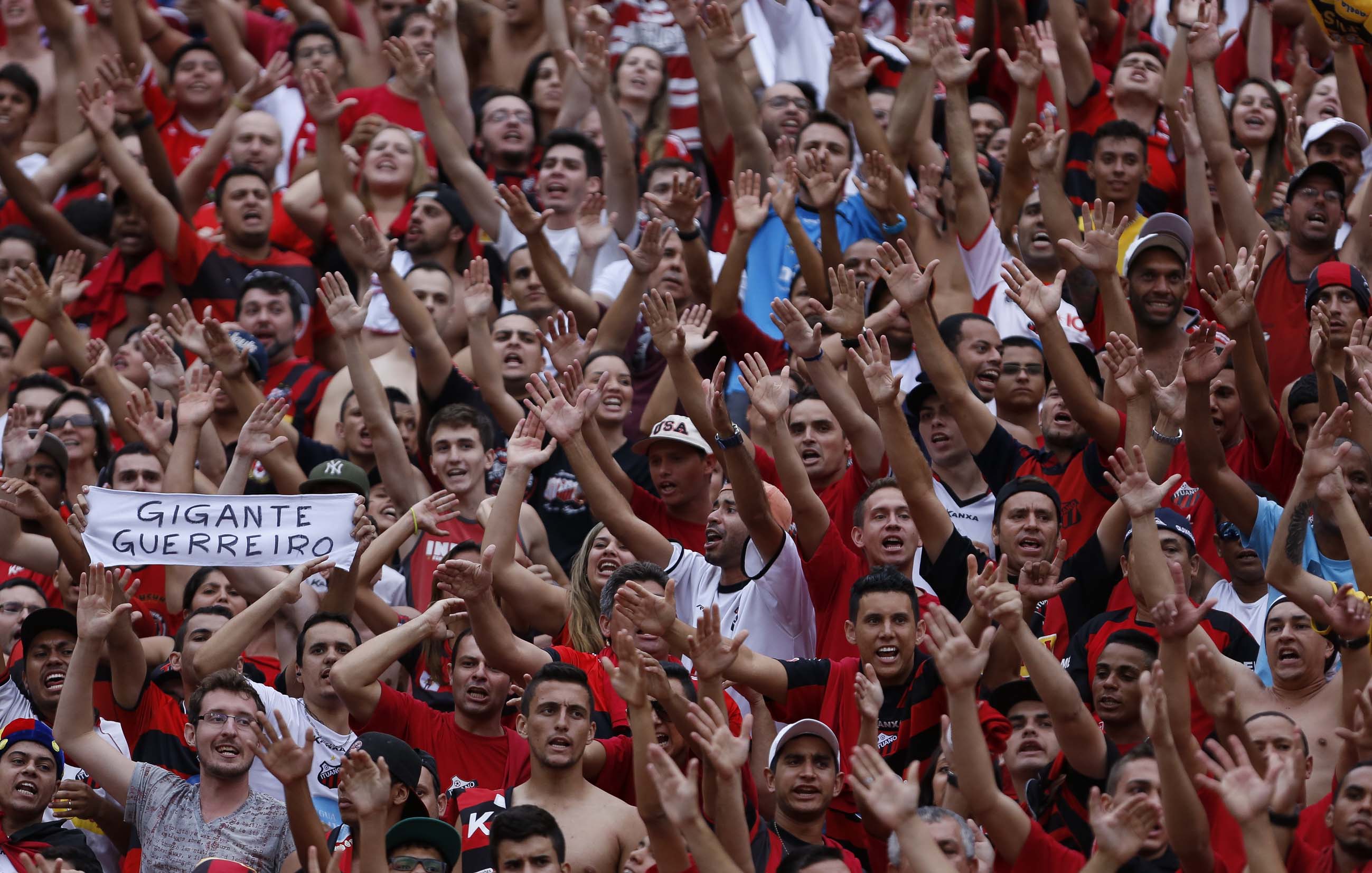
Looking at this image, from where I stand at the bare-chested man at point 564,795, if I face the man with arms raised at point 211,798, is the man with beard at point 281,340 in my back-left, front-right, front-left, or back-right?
front-right

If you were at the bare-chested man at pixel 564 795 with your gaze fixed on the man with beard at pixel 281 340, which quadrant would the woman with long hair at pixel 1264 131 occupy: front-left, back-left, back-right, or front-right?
front-right

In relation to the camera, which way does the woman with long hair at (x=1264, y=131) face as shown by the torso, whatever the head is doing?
toward the camera

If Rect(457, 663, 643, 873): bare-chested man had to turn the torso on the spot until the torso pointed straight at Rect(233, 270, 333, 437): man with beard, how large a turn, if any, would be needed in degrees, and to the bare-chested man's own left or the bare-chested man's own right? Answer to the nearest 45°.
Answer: approximately 180°

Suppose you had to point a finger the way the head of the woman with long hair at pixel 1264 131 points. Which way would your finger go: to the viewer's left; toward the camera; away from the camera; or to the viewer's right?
toward the camera

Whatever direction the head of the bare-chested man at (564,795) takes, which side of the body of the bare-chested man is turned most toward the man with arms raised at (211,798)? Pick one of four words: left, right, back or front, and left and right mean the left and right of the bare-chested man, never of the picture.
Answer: right

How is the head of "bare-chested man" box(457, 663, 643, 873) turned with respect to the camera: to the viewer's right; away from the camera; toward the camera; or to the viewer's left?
toward the camera

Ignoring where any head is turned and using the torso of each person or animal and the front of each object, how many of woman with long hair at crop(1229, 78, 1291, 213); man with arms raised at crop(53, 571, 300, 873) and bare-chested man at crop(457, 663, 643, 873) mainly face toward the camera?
3

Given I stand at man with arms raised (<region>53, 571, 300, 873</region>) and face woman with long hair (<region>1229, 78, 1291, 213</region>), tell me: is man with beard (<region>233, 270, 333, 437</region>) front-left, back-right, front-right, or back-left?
front-left

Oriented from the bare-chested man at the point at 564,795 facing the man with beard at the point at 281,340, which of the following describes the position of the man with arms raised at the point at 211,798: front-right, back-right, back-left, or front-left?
front-left

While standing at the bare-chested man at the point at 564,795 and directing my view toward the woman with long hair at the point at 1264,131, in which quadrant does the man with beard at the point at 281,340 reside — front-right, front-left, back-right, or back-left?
front-left

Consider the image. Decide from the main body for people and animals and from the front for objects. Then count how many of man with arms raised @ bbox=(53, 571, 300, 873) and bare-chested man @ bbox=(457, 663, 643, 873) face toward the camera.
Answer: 2

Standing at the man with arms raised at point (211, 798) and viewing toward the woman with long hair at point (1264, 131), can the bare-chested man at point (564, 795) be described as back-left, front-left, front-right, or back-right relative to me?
front-right

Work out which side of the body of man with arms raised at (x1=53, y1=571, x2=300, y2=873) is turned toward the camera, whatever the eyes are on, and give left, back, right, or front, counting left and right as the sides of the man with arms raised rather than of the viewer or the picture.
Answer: front

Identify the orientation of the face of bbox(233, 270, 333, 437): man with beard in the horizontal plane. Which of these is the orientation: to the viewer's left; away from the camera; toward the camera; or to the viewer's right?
toward the camera

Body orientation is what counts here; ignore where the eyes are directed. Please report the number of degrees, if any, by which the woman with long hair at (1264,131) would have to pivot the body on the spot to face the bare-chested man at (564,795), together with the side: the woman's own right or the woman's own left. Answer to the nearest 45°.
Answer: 0° — they already face them

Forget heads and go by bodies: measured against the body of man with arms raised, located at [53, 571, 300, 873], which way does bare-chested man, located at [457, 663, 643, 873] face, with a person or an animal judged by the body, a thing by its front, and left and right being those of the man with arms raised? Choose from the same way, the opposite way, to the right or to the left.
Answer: the same way

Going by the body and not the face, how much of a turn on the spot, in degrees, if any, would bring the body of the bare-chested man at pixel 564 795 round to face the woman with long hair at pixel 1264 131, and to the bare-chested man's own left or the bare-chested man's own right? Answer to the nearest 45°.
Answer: approximately 135° to the bare-chested man's own left

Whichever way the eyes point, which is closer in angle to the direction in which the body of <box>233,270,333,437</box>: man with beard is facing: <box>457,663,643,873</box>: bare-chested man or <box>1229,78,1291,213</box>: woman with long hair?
the bare-chested man

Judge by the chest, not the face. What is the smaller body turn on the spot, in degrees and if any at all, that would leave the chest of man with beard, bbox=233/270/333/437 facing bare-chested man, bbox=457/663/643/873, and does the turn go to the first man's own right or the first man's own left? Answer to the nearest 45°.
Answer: approximately 45° to the first man's own left
